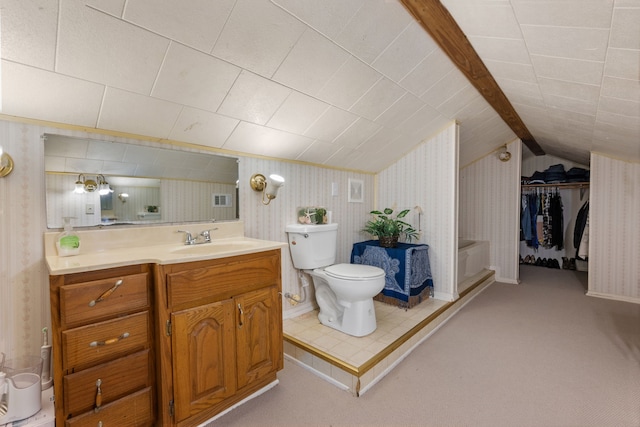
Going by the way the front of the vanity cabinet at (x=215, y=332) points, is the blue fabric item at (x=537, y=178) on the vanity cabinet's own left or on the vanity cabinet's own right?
on the vanity cabinet's own left

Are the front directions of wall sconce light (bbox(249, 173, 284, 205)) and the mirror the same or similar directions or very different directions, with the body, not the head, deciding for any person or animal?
same or similar directions

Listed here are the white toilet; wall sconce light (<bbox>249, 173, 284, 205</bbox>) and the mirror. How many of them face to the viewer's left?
0

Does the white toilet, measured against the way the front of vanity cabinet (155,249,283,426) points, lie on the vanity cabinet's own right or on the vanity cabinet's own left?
on the vanity cabinet's own left

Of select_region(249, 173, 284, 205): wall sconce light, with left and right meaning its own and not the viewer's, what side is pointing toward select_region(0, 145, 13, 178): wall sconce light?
right

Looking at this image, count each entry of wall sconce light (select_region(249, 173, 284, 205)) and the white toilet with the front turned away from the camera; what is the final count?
0

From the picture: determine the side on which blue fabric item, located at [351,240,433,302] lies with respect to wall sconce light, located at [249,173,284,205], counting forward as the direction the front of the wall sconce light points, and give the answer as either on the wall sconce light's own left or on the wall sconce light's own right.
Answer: on the wall sconce light's own left

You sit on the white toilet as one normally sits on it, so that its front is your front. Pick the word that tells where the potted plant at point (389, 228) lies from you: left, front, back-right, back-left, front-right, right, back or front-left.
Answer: left

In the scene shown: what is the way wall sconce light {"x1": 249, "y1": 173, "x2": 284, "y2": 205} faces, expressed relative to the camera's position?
facing the viewer and to the right of the viewer

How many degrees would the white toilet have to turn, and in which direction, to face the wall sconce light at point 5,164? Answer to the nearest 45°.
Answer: approximately 90° to its right

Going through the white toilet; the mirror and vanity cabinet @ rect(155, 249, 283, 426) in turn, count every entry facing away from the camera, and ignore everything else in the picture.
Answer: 0

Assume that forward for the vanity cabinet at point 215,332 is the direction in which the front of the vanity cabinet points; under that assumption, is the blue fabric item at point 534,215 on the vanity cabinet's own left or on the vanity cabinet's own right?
on the vanity cabinet's own left

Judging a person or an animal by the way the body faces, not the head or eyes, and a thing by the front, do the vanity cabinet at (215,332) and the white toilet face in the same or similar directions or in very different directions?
same or similar directions

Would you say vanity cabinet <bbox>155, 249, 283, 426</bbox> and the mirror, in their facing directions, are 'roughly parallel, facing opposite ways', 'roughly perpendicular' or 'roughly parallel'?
roughly parallel

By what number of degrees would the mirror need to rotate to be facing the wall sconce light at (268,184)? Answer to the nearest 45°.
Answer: approximately 45° to its left
